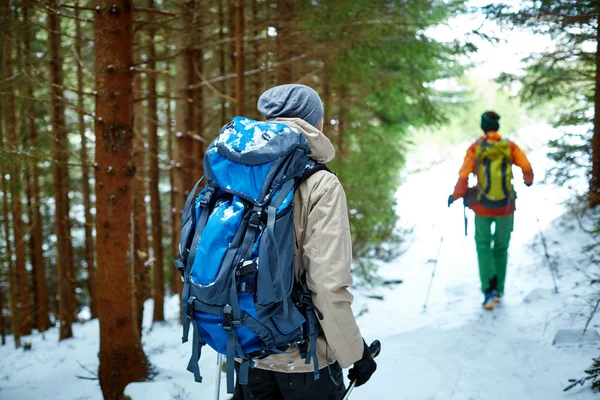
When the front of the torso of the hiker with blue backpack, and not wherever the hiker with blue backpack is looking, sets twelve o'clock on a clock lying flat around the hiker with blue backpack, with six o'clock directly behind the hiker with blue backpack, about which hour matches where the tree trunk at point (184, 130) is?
The tree trunk is roughly at 10 o'clock from the hiker with blue backpack.

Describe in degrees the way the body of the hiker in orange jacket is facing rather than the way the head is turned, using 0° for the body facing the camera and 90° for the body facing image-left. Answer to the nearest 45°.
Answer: approximately 180°

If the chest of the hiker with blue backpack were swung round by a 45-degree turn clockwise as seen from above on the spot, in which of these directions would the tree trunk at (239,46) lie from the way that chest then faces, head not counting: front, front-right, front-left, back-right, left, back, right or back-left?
left

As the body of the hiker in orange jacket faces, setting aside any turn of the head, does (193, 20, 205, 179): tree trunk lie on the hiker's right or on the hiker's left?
on the hiker's left

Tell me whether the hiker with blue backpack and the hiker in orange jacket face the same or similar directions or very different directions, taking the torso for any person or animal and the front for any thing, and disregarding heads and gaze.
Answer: same or similar directions

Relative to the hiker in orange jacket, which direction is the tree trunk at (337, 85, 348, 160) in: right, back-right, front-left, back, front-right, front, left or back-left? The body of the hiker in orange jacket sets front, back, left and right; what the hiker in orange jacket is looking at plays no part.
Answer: front-left

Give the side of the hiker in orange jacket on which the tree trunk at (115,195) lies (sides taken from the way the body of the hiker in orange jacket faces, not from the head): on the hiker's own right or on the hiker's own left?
on the hiker's own left

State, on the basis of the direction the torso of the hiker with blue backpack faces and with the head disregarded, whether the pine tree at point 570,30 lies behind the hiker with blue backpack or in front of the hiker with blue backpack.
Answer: in front

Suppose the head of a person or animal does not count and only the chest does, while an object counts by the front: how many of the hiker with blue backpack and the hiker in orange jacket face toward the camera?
0

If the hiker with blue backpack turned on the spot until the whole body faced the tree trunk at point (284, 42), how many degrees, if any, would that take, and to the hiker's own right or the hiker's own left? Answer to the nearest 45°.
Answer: approximately 45° to the hiker's own left

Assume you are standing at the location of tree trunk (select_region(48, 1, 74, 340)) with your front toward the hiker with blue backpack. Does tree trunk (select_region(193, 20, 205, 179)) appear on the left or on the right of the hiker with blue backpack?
left

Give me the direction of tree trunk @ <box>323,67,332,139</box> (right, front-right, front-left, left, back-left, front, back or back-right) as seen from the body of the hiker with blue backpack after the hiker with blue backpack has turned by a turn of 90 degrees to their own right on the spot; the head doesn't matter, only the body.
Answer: back-left

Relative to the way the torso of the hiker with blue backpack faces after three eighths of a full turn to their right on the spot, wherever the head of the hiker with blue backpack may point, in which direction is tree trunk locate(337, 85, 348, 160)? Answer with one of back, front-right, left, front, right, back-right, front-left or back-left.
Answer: back

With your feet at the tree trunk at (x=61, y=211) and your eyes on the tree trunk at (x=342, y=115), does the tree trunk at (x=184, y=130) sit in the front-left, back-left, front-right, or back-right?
front-right

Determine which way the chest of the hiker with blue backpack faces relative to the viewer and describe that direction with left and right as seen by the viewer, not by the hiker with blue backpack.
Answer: facing away from the viewer and to the right of the viewer
